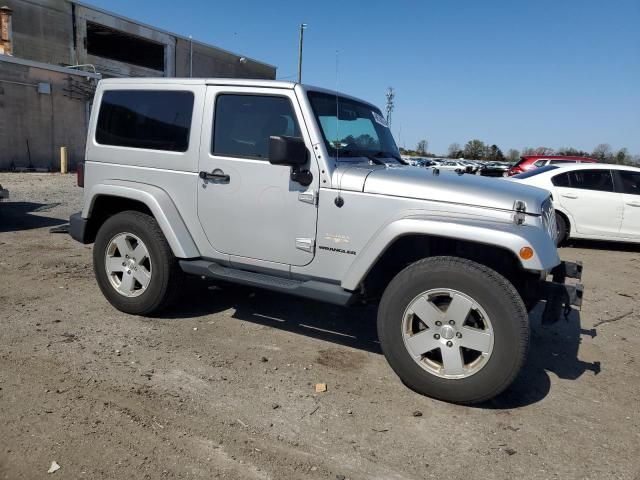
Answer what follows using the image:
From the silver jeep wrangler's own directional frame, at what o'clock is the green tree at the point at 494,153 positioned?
The green tree is roughly at 8 o'clock from the silver jeep wrangler.

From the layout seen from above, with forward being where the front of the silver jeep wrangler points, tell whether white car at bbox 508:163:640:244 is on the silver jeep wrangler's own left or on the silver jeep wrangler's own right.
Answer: on the silver jeep wrangler's own left

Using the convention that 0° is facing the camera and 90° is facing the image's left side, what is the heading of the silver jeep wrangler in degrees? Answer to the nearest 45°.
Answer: approximately 315°

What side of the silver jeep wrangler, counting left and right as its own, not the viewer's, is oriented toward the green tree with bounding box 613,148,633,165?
left

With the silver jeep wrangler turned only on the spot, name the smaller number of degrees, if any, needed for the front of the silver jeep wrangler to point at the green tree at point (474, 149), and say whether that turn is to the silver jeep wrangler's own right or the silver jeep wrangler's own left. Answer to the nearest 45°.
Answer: approximately 135° to the silver jeep wrangler's own left

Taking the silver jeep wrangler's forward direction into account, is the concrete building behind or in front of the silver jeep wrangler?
behind
